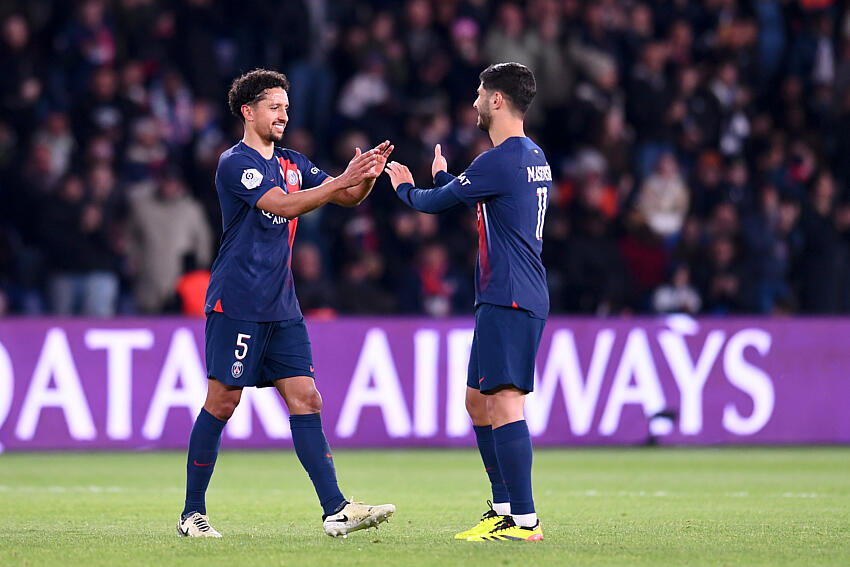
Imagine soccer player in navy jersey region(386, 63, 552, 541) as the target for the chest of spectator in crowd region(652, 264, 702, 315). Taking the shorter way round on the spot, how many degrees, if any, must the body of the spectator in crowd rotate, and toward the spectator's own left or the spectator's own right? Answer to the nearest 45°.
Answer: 0° — they already face them

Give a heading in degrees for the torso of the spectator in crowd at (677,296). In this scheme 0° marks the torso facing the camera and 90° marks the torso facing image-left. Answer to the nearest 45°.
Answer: approximately 0°

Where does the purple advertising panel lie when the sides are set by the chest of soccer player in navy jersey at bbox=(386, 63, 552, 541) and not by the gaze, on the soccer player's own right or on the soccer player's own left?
on the soccer player's own right

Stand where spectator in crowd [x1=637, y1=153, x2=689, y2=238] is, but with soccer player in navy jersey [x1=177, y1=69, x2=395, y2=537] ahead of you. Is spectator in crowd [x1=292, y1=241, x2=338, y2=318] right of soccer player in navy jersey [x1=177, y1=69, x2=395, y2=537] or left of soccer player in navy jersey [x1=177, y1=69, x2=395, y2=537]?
right

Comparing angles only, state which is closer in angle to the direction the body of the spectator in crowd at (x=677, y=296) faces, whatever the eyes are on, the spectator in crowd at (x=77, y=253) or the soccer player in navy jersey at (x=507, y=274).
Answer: the soccer player in navy jersey

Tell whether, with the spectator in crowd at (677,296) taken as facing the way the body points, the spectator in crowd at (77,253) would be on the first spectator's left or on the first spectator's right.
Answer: on the first spectator's right

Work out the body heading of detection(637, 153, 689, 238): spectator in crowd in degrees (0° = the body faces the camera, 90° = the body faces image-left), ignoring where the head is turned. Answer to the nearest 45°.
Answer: approximately 0°

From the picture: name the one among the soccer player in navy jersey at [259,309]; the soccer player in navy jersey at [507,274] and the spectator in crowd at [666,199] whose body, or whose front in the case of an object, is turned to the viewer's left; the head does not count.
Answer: the soccer player in navy jersey at [507,274]

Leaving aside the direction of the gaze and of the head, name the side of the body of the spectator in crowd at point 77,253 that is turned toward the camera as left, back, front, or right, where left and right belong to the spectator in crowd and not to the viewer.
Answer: front
